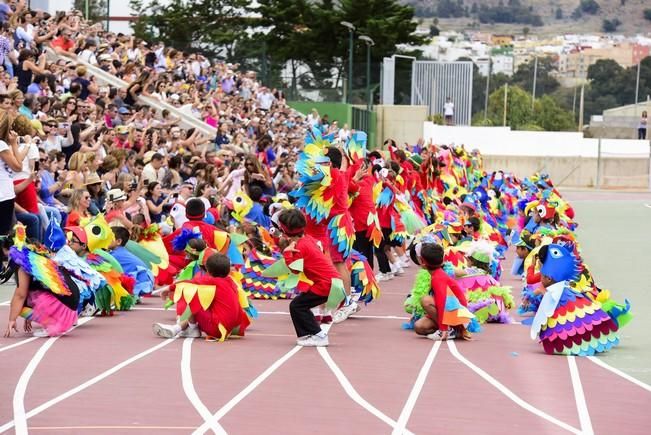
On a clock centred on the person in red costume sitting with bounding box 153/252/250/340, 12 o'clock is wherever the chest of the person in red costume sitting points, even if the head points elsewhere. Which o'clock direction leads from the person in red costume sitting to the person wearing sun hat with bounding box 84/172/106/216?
The person wearing sun hat is roughly at 1 o'clock from the person in red costume sitting.

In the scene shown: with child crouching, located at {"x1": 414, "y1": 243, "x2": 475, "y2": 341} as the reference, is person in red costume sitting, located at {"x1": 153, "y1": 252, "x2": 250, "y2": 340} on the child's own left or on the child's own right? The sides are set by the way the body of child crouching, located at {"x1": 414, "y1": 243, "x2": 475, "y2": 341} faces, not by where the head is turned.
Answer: on the child's own left

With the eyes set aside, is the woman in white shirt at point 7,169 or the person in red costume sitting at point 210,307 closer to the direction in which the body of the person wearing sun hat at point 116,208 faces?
the person in red costume sitting

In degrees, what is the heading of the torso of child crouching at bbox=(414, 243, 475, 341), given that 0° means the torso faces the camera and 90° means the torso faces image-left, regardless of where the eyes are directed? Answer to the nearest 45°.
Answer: approximately 135°

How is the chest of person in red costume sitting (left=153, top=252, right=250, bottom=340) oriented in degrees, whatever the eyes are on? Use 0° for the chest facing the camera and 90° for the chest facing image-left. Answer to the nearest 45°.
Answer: approximately 135°

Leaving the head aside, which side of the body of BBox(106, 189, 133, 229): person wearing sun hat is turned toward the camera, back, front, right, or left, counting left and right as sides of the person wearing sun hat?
right

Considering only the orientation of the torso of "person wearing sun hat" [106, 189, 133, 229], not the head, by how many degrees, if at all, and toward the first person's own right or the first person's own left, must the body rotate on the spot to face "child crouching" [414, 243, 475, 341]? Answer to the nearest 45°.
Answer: approximately 45° to the first person's own right
